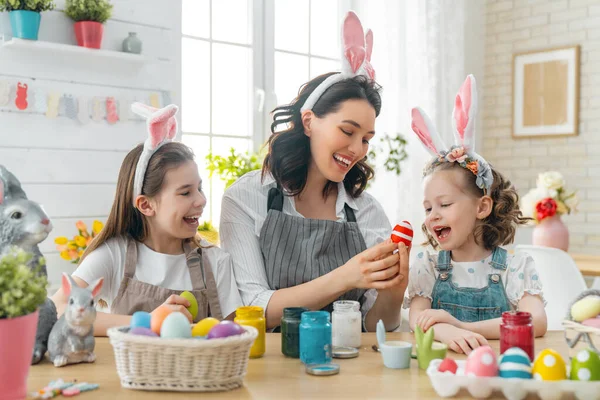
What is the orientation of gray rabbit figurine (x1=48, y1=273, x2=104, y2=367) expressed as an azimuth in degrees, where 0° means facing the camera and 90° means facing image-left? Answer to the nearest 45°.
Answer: approximately 315°

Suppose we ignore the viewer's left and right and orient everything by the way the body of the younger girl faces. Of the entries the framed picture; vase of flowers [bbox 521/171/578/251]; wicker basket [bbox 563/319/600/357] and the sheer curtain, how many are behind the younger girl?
3

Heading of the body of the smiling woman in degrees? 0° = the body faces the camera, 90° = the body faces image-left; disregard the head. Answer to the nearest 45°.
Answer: approximately 315°

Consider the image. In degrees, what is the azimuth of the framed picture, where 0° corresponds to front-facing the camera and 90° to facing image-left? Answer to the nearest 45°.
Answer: approximately 45°

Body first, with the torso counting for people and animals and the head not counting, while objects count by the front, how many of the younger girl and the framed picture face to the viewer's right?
0

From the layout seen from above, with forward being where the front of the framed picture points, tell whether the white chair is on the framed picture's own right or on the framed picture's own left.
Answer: on the framed picture's own left

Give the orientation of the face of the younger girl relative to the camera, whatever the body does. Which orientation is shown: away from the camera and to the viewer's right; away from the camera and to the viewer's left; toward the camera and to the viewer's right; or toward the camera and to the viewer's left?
toward the camera and to the viewer's left

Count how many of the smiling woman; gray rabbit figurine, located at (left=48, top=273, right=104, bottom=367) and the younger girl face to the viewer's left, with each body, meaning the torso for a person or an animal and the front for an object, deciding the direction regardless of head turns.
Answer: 0

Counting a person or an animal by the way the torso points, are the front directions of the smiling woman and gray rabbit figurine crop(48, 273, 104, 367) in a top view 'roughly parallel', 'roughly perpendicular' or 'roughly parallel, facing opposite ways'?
roughly parallel

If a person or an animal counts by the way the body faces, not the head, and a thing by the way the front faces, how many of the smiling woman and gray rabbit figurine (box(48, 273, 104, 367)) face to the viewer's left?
0

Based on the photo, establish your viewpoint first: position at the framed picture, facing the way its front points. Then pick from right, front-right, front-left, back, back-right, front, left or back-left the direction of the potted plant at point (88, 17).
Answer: front

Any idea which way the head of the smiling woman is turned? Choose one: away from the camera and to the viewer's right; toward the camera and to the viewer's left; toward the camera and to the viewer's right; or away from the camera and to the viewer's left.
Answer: toward the camera and to the viewer's right
